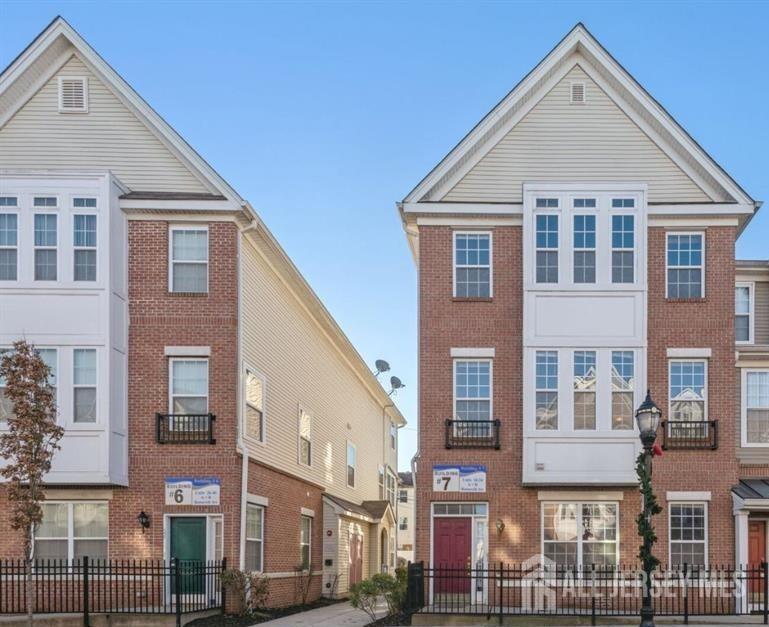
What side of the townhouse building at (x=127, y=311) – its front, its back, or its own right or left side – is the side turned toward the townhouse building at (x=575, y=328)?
left

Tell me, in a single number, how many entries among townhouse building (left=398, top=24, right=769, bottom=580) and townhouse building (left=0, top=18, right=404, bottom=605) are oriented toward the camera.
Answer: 2

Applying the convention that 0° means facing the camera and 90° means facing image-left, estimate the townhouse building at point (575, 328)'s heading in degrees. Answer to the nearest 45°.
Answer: approximately 0°

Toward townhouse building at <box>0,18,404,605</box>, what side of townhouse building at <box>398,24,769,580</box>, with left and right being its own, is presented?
right

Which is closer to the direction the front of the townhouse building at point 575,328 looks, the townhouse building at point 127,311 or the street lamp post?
the street lamp post

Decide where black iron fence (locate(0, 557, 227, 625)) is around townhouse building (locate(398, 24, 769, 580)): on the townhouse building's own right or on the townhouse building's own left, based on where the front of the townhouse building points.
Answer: on the townhouse building's own right
